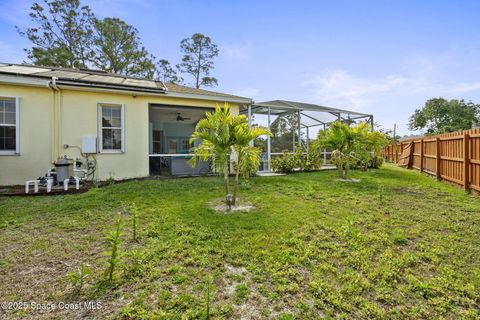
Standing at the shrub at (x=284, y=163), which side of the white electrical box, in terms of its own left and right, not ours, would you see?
left

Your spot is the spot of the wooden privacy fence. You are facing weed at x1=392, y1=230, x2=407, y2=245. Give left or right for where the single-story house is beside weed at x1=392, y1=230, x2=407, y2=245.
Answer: right

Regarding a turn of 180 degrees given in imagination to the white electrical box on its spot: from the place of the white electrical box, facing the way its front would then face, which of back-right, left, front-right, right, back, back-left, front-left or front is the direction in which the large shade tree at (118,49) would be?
front

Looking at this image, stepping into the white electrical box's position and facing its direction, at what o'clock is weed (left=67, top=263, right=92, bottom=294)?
The weed is roughly at 12 o'clock from the white electrical box.

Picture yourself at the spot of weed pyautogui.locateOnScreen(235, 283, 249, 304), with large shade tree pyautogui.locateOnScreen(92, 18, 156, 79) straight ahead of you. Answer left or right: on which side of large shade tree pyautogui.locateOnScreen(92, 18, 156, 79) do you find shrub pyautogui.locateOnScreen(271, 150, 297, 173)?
right

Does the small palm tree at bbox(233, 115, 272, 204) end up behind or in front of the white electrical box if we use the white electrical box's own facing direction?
in front

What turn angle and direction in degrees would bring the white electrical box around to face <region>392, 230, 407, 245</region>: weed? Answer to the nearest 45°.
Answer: approximately 45° to its left

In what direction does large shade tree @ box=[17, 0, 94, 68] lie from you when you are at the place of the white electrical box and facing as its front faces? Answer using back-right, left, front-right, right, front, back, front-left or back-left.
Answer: back

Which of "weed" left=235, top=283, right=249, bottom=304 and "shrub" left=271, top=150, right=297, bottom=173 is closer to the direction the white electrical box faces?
the weed

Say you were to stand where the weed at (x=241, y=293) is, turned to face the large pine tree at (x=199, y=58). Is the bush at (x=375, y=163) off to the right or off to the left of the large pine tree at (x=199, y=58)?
right

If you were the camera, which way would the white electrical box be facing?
facing the viewer

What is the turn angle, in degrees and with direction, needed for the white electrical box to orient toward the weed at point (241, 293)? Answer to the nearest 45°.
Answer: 0° — it already faces it

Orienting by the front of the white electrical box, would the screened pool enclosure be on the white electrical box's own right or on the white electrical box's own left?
on the white electrical box's own left

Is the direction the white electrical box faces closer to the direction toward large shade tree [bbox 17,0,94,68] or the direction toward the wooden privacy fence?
the wooden privacy fence
